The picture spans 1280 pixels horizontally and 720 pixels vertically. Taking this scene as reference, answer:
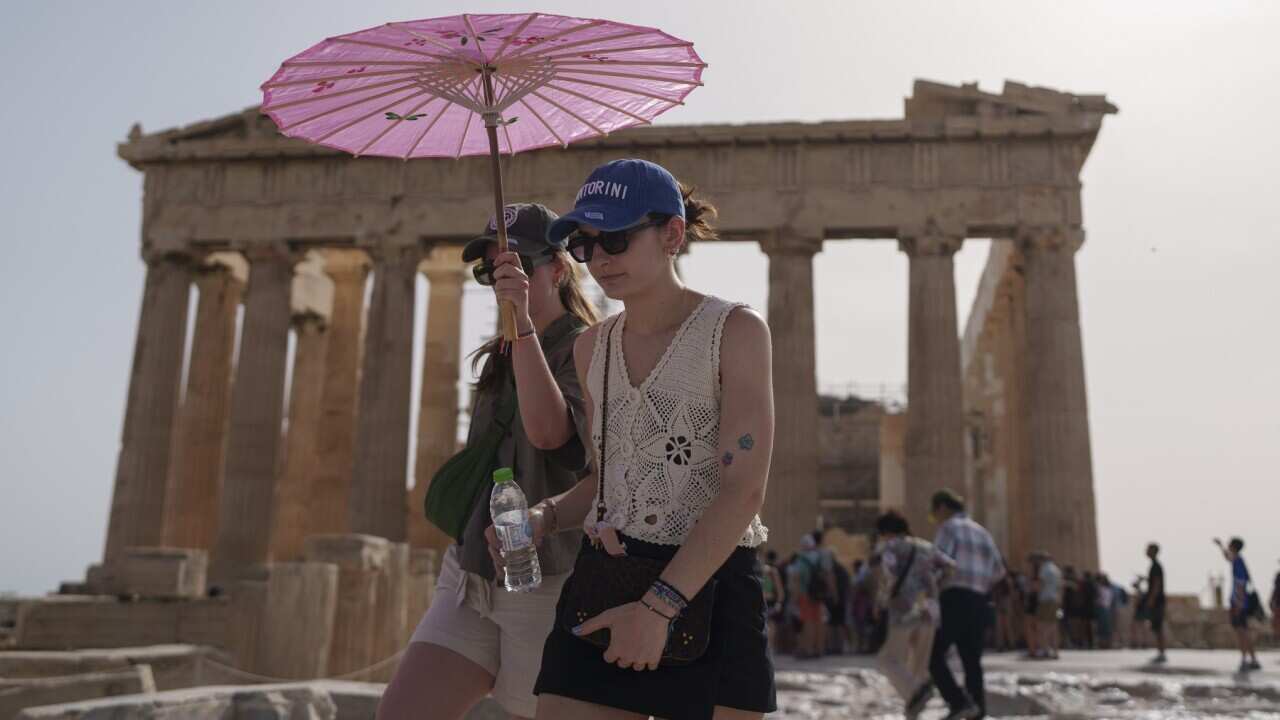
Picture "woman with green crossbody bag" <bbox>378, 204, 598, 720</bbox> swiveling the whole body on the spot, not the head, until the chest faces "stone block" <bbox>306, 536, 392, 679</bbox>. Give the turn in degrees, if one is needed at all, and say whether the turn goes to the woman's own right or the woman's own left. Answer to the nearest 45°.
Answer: approximately 135° to the woman's own right

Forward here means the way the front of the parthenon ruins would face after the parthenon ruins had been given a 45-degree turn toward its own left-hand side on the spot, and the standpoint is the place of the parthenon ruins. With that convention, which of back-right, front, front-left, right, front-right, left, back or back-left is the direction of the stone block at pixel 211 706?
front-right

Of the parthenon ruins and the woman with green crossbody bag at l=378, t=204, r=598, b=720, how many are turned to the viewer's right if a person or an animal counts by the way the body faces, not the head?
0

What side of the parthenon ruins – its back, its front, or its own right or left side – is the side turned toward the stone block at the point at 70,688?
front

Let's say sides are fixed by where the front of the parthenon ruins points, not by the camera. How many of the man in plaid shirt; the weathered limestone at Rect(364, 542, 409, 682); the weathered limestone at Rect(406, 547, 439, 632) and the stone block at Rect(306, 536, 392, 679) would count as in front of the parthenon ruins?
4

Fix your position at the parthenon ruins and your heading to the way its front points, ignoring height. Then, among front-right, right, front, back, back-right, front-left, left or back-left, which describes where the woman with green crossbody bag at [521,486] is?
front

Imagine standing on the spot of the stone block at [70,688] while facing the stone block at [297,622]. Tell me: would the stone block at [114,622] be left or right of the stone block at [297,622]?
left

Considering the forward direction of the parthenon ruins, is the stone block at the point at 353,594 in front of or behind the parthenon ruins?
in front

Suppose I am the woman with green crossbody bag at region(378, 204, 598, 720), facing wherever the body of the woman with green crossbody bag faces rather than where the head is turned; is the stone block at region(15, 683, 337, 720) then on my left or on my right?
on my right

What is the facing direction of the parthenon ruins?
toward the camera

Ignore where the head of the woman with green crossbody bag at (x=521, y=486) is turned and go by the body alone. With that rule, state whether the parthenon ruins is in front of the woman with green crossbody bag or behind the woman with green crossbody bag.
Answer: behind
